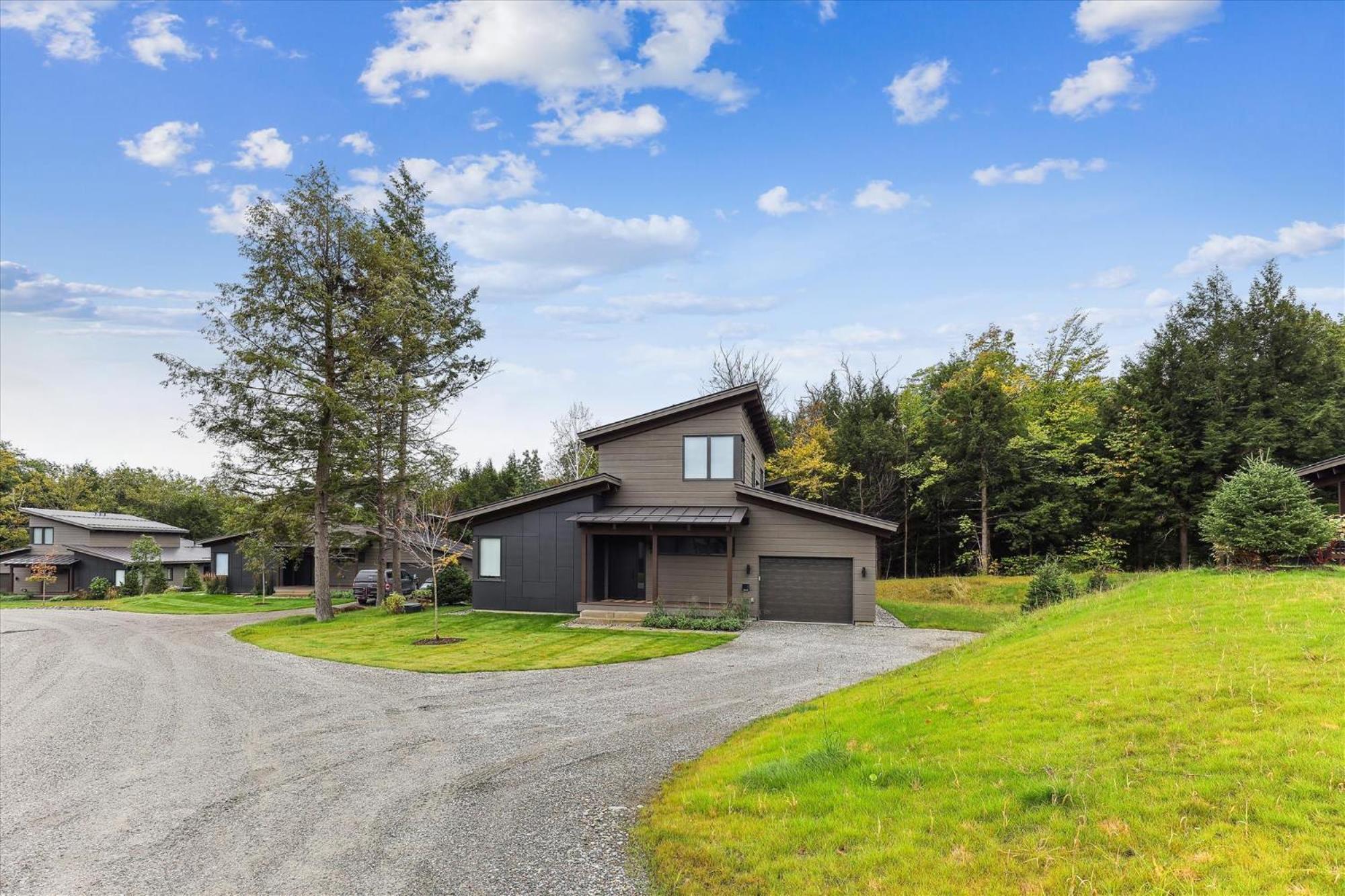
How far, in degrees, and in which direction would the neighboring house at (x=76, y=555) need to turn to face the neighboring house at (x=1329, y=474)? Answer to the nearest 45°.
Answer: approximately 90° to its left

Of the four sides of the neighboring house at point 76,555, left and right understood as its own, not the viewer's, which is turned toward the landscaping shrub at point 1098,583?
left

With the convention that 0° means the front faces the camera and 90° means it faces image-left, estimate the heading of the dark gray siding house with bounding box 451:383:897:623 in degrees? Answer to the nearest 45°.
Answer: approximately 0°

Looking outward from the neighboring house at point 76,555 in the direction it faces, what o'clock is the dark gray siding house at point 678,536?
The dark gray siding house is roughly at 10 o'clock from the neighboring house.

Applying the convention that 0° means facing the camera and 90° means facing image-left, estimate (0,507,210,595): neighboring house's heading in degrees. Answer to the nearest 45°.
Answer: approximately 45°

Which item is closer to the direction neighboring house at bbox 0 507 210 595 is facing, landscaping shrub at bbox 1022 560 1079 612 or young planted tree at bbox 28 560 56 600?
the young planted tree

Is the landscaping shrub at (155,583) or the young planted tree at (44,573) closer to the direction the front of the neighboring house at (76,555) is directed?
the young planted tree

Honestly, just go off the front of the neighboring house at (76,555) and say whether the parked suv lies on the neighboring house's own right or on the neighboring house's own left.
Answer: on the neighboring house's own left

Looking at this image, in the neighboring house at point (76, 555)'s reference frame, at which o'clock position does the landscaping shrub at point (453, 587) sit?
The landscaping shrub is roughly at 10 o'clock from the neighboring house.
